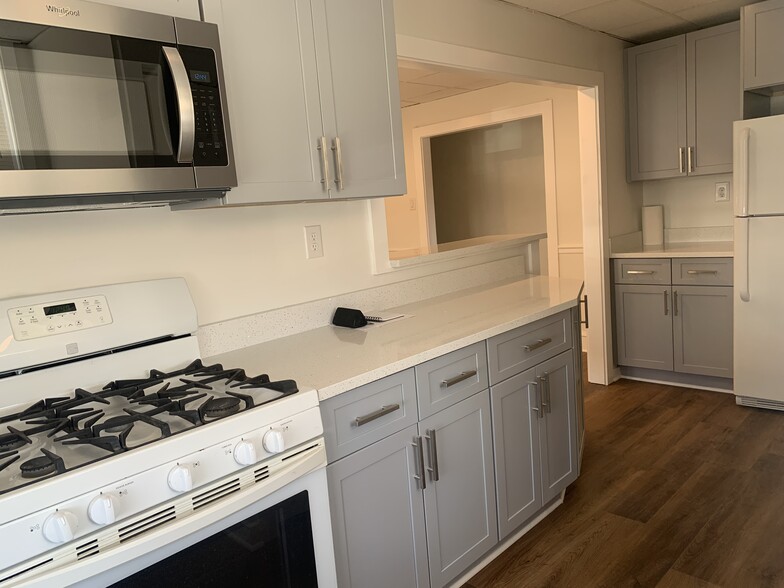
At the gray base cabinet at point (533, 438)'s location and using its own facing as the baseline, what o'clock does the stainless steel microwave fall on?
The stainless steel microwave is roughly at 3 o'clock from the gray base cabinet.

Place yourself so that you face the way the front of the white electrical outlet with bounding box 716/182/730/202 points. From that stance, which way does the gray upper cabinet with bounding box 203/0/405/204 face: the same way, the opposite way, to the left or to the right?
to the left

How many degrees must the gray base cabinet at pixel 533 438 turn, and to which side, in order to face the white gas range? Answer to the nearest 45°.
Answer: approximately 90° to its right

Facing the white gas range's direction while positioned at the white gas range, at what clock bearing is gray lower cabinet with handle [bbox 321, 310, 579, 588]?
The gray lower cabinet with handle is roughly at 10 o'clock from the white gas range.

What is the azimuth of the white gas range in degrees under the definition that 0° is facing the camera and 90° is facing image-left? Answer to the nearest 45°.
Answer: approximately 315°

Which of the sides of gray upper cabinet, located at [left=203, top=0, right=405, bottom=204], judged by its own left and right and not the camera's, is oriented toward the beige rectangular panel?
left
